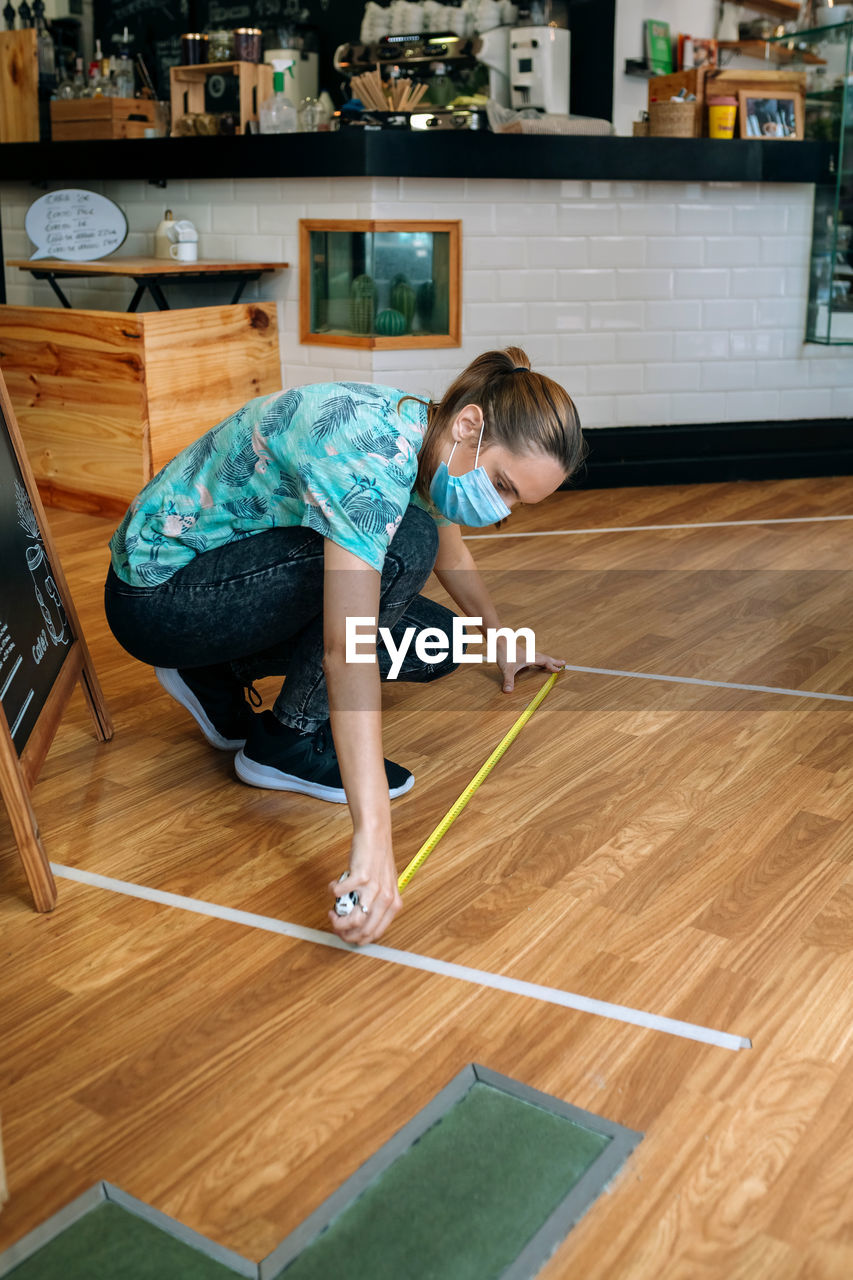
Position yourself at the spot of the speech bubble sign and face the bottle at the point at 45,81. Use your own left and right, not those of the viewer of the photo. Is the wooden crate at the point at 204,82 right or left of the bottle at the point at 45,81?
right

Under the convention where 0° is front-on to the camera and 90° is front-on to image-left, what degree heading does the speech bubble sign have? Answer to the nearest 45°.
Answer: approximately 0°

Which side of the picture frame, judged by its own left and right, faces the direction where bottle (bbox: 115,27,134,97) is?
right

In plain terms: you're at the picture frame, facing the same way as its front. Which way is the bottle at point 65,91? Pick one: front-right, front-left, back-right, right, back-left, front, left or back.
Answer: right

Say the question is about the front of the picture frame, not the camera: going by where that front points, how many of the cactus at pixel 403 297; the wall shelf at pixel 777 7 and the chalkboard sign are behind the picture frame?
1

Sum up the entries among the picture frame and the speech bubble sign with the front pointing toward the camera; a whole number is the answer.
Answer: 2

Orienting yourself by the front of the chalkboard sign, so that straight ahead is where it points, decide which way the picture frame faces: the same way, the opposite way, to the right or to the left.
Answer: to the right

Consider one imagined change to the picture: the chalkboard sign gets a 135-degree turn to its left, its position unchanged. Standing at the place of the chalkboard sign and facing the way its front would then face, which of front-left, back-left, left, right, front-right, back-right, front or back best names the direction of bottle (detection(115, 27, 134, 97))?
front

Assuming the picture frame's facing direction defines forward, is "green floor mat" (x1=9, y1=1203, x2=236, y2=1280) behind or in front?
in front

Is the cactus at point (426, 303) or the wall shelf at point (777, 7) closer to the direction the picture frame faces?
the cactus

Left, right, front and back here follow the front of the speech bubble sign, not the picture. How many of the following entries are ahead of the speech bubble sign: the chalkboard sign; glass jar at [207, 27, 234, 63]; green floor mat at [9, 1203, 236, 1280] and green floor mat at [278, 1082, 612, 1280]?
3

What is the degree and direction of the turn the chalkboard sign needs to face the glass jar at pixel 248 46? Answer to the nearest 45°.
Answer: approximately 135° to its left

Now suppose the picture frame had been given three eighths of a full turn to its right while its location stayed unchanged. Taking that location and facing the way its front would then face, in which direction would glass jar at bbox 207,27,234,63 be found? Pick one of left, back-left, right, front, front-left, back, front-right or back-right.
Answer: front-left

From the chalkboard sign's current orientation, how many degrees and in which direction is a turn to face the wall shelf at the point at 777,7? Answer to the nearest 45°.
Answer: approximately 90° to its left
